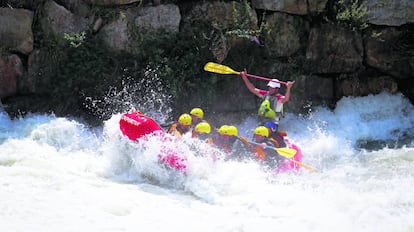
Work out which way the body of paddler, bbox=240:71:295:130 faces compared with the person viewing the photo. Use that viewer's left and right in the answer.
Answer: facing the viewer and to the left of the viewer
